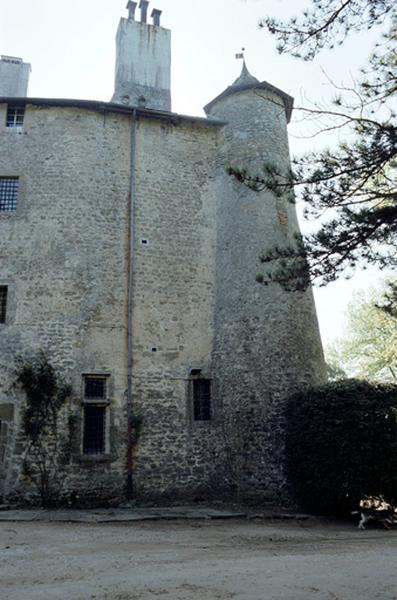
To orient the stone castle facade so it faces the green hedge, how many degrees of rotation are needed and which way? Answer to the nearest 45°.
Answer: approximately 45° to its left

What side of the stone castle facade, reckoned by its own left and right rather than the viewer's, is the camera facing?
front
